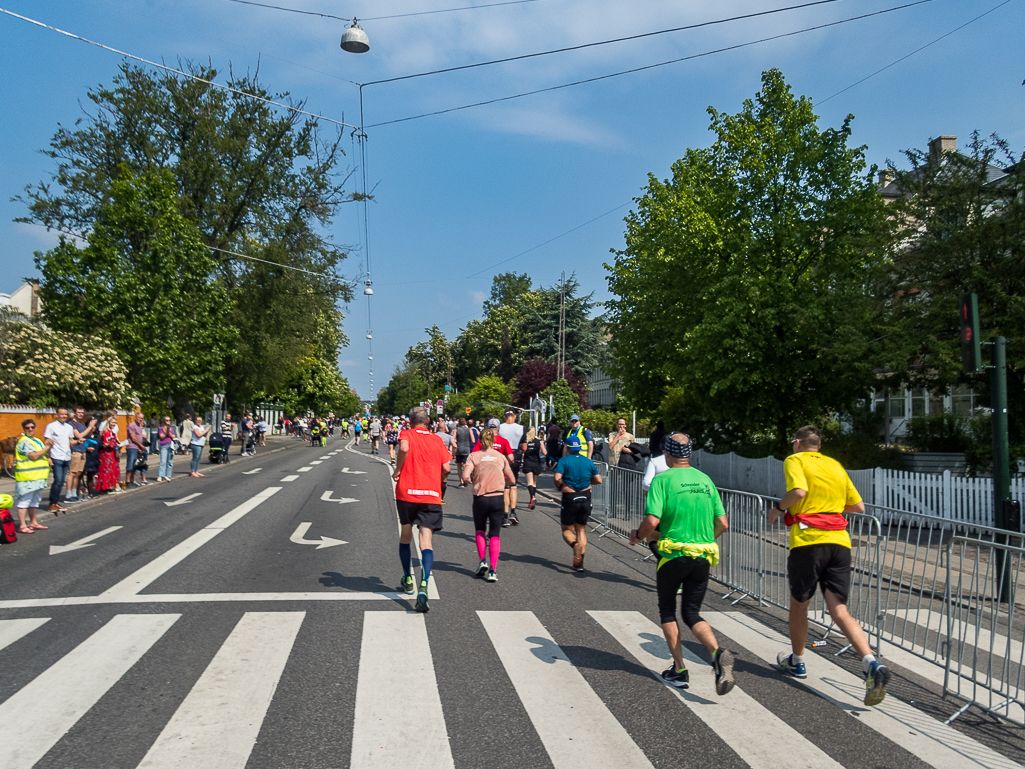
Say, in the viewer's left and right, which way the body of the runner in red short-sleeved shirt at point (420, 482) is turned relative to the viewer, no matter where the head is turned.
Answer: facing away from the viewer

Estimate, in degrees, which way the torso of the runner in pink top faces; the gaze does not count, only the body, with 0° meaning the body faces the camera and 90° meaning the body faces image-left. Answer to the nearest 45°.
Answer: approximately 180°

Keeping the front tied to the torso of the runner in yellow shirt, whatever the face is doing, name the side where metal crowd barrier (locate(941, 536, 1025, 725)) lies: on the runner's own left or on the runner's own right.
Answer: on the runner's own right

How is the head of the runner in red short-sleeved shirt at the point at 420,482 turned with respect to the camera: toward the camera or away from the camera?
away from the camera

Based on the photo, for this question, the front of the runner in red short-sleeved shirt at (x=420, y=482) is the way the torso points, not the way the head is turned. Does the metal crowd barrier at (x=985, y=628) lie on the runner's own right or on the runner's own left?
on the runner's own right

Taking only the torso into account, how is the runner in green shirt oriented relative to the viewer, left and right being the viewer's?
facing away from the viewer and to the left of the viewer

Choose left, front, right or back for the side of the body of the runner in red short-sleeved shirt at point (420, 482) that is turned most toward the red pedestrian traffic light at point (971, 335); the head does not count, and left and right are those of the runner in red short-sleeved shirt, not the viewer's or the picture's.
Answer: right

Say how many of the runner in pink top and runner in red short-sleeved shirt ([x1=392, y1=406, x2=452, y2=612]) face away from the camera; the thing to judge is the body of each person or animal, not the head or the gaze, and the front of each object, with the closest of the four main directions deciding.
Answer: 2

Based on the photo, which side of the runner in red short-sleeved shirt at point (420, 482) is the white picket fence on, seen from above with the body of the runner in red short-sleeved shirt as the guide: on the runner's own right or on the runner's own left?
on the runner's own right

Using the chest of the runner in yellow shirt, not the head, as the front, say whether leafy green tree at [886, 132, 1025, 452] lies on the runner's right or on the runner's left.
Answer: on the runner's right

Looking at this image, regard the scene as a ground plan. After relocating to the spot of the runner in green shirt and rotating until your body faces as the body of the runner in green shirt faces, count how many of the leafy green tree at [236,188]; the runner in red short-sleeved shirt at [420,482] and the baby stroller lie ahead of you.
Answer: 3
